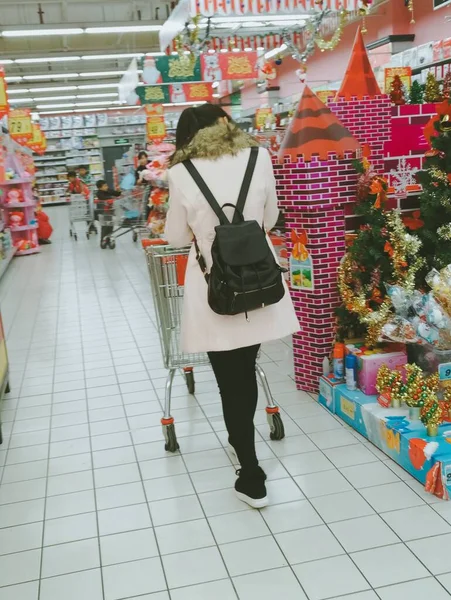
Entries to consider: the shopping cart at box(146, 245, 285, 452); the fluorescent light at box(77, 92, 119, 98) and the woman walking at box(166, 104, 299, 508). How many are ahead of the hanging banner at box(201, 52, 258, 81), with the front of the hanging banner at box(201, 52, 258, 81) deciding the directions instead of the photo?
2

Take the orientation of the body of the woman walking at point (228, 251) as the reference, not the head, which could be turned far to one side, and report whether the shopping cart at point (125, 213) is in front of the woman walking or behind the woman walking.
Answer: in front

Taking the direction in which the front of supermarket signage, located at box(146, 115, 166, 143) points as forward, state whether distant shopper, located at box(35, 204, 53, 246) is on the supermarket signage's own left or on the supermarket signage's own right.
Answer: on the supermarket signage's own right

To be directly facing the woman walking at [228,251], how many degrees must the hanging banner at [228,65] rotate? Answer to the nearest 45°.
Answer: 0° — it already faces them

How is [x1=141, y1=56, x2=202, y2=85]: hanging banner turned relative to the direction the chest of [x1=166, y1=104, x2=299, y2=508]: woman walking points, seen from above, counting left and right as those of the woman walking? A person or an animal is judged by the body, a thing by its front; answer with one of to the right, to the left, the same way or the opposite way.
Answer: the opposite way

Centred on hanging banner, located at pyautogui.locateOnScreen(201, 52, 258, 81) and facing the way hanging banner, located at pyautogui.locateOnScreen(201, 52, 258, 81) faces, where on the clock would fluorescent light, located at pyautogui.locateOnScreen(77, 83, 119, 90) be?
The fluorescent light is roughly at 5 o'clock from the hanging banner.

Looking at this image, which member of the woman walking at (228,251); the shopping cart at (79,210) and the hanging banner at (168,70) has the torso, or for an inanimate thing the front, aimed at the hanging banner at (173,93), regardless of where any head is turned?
the woman walking

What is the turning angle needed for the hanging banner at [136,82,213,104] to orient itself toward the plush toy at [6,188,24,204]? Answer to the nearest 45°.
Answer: approximately 45° to its right

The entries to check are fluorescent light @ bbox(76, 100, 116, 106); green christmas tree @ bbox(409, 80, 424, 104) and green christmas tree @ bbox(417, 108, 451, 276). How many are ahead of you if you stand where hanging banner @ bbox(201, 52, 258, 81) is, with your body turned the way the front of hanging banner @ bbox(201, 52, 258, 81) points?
2
